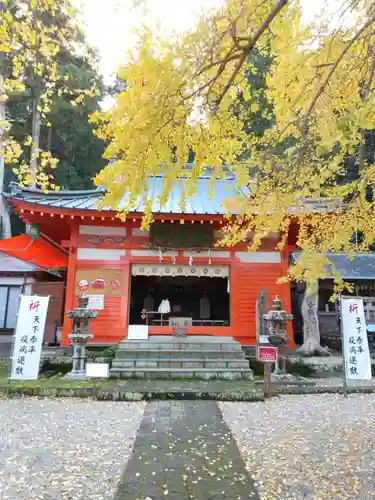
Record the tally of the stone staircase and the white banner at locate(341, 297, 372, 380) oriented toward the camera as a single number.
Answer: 2

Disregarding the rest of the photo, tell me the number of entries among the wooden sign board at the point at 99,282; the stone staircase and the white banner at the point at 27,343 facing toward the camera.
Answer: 3

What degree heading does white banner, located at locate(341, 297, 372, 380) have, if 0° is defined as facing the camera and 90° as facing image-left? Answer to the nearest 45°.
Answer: approximately 0°

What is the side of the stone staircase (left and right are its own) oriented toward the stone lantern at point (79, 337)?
right

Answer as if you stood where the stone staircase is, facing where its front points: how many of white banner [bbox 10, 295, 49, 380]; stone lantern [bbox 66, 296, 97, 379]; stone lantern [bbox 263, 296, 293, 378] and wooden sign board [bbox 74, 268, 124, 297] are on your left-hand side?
1

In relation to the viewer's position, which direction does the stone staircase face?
facing the viewer

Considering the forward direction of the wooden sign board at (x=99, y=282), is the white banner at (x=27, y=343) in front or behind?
in front

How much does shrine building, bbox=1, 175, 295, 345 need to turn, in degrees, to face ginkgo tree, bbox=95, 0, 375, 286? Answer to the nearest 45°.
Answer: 0° — it already faces it

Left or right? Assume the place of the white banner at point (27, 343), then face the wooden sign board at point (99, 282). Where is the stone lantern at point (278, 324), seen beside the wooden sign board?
right

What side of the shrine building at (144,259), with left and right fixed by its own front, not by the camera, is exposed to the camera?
front

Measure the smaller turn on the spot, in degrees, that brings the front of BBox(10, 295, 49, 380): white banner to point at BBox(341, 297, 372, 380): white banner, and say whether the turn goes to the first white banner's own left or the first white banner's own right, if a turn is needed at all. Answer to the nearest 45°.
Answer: approximately 45° to the first white banner's own left
